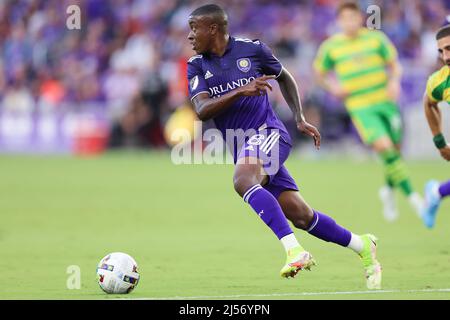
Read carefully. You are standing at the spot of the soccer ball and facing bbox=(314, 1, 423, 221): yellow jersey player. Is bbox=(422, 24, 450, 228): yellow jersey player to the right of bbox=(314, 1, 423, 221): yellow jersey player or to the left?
right

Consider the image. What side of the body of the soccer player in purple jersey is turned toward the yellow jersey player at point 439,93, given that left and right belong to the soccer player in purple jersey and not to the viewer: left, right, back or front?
back

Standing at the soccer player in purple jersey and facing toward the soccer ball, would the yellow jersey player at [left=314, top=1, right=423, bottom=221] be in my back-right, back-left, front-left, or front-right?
back-right

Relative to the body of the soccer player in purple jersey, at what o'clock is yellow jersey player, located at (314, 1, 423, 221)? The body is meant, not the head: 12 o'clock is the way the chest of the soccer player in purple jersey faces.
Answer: The yellow jersey player is roughly at 5 o'clock from the soccer player in purple jersey.

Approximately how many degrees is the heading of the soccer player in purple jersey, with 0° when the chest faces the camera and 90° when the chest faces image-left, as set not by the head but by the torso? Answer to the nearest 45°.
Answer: approximately 45°
